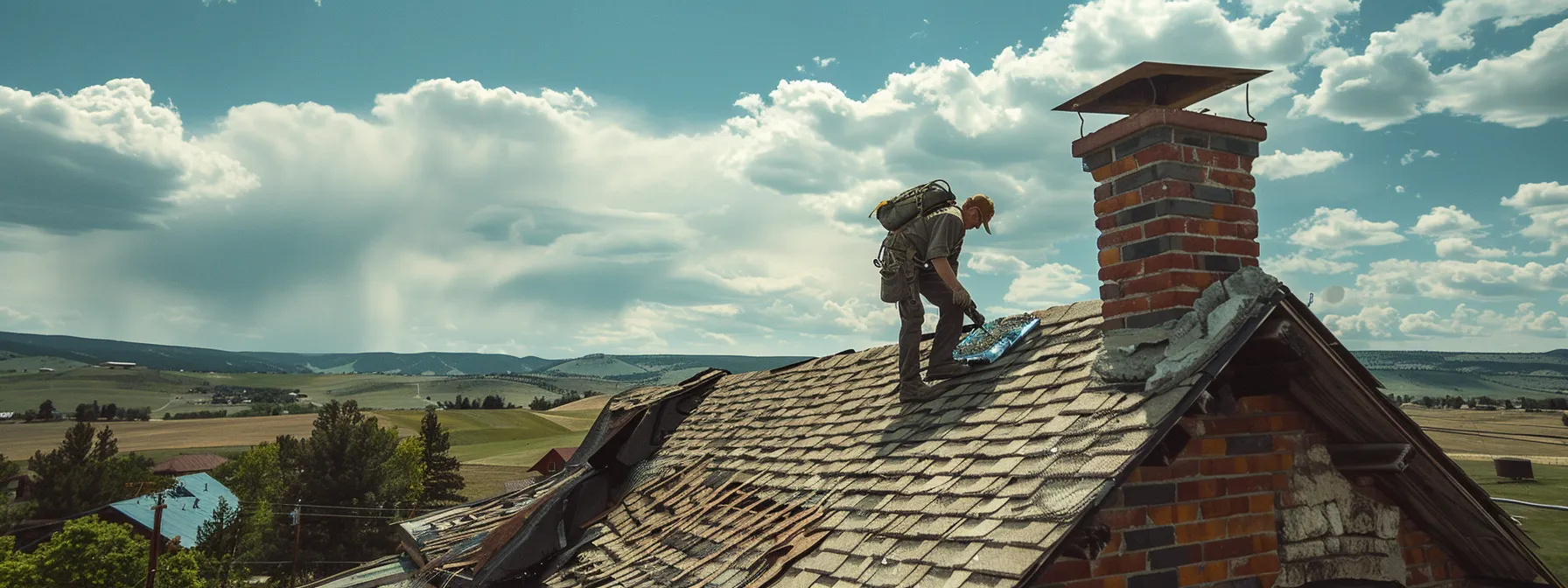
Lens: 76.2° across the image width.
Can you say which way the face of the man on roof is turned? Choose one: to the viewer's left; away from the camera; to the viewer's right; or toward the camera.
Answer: to the viewer's right

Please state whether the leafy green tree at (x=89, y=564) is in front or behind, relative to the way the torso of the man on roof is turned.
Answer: behind

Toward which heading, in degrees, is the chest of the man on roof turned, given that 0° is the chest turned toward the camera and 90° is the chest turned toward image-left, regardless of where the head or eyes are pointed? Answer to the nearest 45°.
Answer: approximately 270°

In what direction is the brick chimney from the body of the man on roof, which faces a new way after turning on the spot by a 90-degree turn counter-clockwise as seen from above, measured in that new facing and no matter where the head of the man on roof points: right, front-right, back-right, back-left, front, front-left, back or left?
back-right
